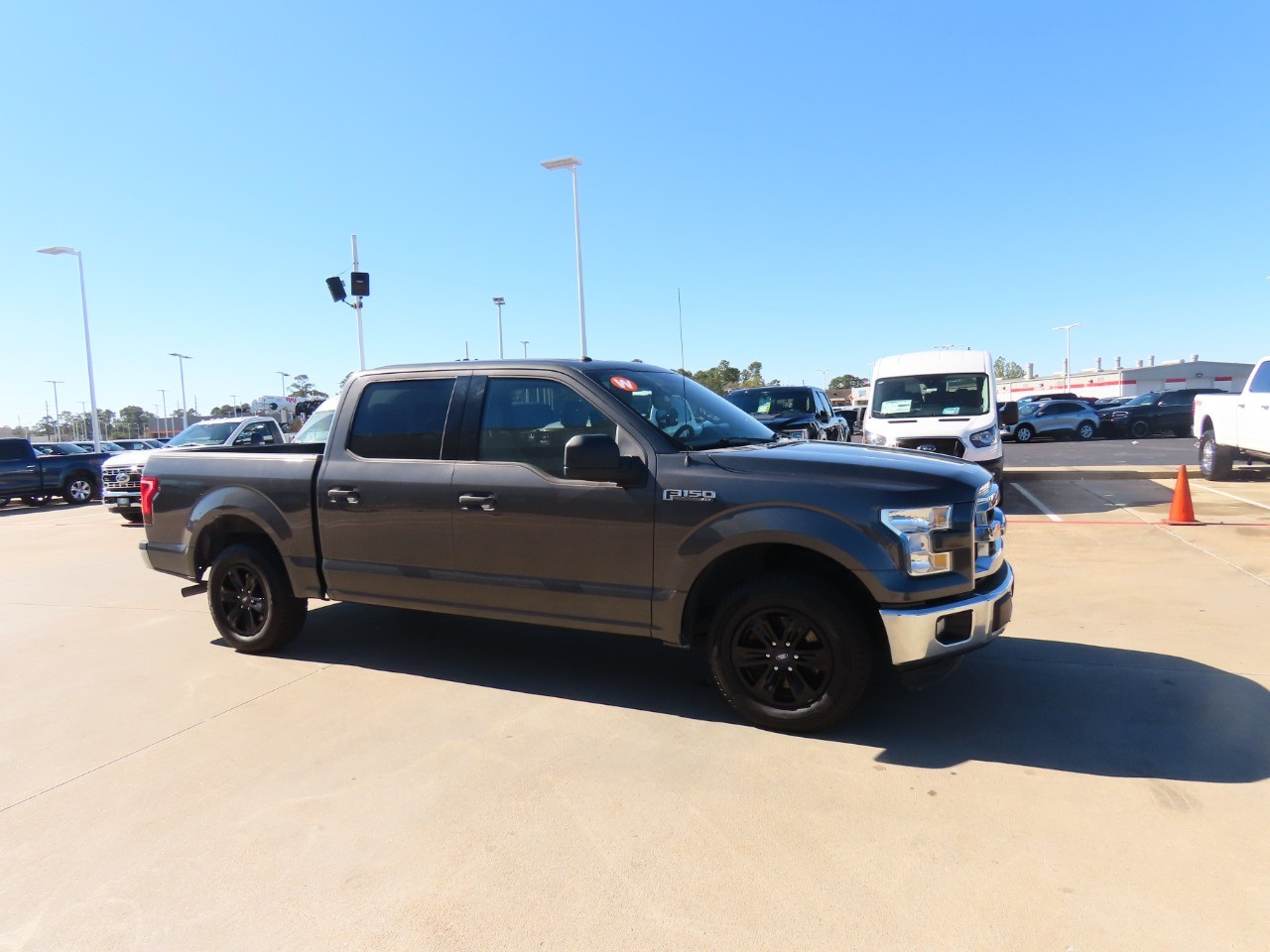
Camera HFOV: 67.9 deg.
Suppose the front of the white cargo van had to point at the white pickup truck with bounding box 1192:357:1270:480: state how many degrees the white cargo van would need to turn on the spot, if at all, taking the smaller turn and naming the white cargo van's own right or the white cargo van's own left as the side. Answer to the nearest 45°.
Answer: approximately 135° to the white cargo van's own left

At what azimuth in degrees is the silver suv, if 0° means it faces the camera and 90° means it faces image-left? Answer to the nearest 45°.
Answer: approximately 45°

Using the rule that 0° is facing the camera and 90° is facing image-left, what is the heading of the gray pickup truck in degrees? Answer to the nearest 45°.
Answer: approximately 315°

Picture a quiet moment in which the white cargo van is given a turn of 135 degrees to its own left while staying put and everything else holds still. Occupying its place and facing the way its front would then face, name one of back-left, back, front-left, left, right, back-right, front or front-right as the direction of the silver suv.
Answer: front-left

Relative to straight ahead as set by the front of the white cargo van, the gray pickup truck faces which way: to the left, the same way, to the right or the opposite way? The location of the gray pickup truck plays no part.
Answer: to the left

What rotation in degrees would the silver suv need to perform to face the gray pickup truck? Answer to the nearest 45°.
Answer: approximately 45° to its left

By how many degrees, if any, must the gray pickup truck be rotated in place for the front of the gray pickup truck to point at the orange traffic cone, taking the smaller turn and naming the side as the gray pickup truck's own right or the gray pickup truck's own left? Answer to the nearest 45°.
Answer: approximately 90° to the gray pickup truck's own left

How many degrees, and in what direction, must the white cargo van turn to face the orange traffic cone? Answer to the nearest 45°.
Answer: approximately 45° to its left

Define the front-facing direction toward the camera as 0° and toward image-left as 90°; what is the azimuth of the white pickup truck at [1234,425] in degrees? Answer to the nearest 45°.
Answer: approximately 315°
